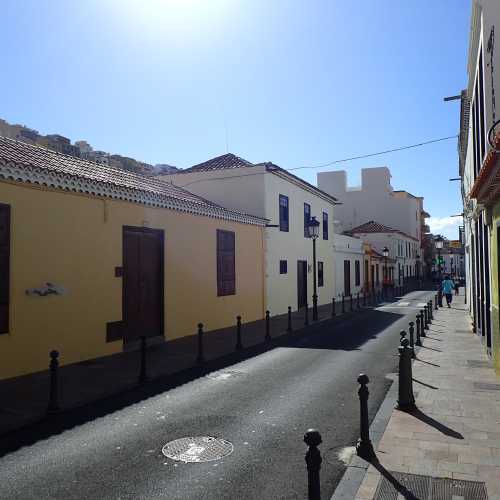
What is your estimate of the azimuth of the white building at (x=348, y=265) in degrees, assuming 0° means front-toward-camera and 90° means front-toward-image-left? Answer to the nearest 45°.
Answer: approximately 315°

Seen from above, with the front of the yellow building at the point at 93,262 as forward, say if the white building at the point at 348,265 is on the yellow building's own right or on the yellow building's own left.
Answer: on the yellow building's own left

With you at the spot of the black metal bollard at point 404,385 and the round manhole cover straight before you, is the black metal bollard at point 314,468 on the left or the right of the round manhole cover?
left

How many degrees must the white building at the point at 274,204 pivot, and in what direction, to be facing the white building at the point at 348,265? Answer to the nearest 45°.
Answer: approximately 90° to its left

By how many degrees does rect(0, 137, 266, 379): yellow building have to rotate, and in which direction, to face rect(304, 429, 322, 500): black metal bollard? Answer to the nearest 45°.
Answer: approximately 45° to its right

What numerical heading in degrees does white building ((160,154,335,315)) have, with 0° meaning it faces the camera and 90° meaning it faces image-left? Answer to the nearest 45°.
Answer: approximately 315°

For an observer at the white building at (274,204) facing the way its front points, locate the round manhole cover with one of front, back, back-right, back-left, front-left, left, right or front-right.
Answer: front-right

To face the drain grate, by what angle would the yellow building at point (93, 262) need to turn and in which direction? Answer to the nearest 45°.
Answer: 0° — it already faces it

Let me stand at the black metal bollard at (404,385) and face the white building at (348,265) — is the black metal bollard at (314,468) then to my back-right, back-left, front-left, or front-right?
back-left
